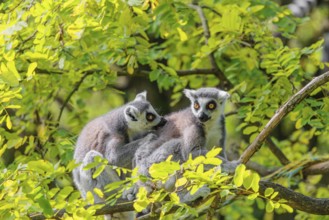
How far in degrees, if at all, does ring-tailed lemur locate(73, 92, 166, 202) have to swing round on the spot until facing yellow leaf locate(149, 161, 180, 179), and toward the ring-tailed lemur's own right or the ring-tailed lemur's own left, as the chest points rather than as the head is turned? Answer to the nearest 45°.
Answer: approximately 90° to the ring-tailed lemur's own right

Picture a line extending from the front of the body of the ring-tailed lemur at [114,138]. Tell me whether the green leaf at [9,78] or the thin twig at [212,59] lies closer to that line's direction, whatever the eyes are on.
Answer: the thin twig

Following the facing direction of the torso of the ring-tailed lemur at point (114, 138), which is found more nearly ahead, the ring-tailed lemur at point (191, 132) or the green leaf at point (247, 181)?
the ring-tailed lemur

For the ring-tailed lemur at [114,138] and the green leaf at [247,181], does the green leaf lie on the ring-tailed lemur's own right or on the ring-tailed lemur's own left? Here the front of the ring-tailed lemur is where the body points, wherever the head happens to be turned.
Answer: on the ring-tailed lemur's own right

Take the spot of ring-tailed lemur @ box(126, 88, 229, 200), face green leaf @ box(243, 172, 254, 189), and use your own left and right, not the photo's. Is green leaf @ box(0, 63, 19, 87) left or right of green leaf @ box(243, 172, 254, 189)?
right

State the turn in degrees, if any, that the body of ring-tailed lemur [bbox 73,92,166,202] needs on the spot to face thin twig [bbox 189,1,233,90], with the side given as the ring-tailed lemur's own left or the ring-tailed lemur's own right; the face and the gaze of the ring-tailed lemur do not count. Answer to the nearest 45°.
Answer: approximately 45° to the ring-tailed lemur's own left

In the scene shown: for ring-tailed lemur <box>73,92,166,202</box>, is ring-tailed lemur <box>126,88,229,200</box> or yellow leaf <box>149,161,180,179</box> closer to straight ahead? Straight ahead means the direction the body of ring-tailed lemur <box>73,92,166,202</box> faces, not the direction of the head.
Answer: the ring-tailed lemur

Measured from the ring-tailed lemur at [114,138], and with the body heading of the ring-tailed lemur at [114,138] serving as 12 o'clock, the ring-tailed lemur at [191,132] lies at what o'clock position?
the ring-tailed lemur at [191,132] is roughly at 1 o'clock from the ring-tailed lemur at [114,138].

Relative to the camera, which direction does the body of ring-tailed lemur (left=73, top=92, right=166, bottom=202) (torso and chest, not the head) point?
to the viewer's right
